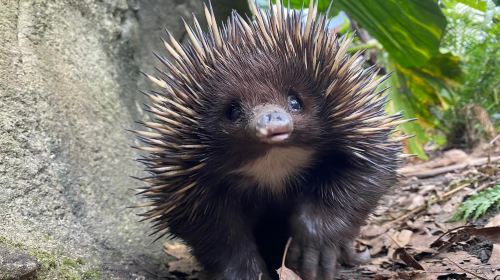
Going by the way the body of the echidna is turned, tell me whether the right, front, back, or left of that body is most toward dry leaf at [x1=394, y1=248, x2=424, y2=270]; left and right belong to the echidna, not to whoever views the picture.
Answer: left

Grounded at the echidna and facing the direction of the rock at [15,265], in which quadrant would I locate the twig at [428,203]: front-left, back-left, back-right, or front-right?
back-right

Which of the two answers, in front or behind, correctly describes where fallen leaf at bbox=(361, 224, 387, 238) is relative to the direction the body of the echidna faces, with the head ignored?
behind

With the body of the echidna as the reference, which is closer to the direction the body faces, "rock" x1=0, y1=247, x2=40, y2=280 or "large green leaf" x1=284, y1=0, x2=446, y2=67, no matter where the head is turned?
the rock

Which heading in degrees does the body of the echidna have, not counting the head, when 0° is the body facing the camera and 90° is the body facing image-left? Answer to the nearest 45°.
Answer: approximately 0°

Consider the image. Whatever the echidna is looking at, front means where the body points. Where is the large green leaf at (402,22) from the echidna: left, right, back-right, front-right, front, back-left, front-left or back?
back-left

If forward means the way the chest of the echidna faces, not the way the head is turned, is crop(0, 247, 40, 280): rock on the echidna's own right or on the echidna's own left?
on the echidna's own right
